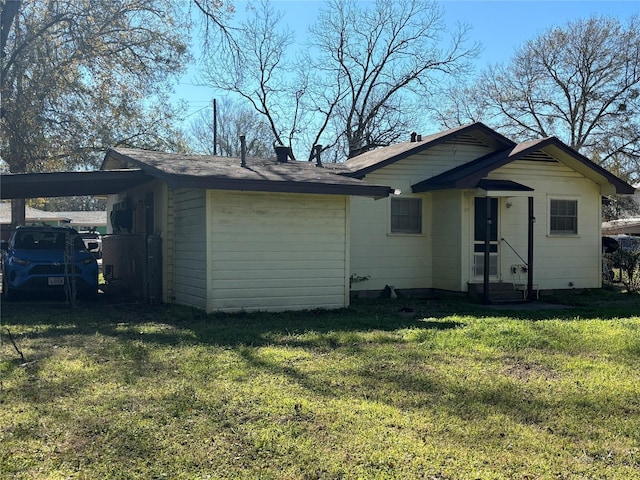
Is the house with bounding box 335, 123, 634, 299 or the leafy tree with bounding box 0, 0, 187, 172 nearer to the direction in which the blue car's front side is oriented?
the house

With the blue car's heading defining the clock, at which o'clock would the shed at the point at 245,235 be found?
The shed is roughly at 10 o'clock from the blue car.

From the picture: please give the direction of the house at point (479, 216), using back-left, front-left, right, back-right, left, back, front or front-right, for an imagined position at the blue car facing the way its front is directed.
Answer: left

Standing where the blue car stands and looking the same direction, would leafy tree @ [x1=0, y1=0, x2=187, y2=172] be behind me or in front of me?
behind

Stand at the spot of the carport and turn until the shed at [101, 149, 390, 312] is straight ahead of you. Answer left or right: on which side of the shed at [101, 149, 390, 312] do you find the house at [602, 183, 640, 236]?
left

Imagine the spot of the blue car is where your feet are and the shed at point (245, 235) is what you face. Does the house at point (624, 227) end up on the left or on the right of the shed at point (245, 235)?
left

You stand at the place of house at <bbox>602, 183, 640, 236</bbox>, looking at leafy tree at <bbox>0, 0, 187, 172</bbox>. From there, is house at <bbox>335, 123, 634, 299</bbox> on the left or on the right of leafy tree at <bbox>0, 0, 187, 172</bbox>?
left

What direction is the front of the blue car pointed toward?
toward the camera

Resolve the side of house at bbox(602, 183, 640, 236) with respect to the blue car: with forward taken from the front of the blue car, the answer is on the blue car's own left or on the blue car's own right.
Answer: on the blue car's own left
